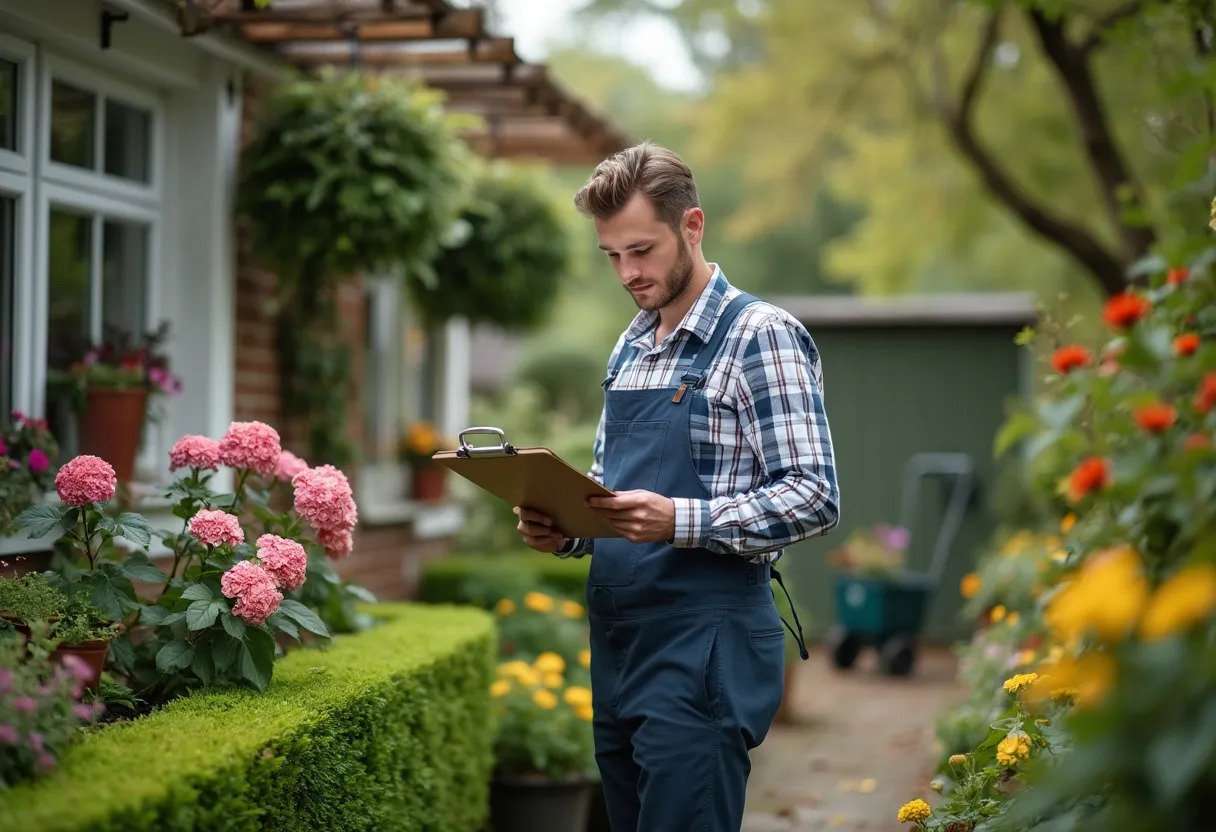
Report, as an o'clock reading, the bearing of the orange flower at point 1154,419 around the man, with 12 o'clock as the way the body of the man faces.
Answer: The orange flower is roughly at 9 o'clock from the man.

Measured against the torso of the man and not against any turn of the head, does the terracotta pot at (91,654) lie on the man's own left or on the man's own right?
on the man's own right

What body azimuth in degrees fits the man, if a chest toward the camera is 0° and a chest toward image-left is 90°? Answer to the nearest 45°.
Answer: approximately 45°

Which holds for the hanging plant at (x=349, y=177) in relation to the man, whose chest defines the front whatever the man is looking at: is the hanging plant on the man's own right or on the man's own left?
on the man's own right

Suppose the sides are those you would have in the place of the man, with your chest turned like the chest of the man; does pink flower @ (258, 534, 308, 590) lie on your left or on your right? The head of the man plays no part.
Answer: on your right

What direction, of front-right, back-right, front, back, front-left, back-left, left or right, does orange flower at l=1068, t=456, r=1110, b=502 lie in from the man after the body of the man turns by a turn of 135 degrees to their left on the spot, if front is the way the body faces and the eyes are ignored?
front-right

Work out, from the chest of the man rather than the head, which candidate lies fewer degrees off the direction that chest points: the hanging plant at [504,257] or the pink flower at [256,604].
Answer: the pink flower

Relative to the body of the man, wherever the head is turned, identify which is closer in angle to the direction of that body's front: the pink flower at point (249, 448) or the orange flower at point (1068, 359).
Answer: the pink flower

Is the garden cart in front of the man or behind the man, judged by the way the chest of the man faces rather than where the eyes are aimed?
behind

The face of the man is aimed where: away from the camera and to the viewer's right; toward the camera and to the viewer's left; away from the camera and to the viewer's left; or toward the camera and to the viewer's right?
toward the camera and to the viewer's left

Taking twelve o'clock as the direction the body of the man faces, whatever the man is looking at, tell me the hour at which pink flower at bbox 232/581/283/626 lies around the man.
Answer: The pink flower is roughly at 2 o'clock from the man.

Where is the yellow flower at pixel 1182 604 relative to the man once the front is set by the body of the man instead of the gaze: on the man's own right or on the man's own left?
on the man's own left

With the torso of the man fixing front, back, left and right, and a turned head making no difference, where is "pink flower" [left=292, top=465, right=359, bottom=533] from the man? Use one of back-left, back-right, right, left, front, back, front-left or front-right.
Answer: right

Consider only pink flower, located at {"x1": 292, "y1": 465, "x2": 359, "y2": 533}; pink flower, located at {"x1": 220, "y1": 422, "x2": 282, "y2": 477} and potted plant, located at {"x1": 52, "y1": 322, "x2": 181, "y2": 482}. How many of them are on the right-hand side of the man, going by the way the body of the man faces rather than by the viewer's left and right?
3

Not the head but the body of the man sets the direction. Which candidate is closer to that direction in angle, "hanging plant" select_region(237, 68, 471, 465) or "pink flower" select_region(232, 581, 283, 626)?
the pink flower
